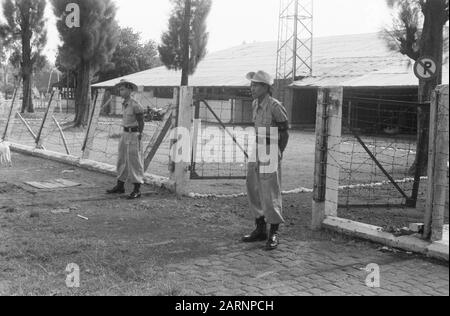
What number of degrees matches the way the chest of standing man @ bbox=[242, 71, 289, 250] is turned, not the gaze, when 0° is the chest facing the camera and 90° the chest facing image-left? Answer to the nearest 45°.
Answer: approximately 45°

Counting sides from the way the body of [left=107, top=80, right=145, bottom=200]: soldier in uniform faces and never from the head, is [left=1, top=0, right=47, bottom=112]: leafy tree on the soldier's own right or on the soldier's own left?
on the soldier's own right

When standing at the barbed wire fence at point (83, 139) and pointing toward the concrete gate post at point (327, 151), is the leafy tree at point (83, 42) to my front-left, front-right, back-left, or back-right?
back-left

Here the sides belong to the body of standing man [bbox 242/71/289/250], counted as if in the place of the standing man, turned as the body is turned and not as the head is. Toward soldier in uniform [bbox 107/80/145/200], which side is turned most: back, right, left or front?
right

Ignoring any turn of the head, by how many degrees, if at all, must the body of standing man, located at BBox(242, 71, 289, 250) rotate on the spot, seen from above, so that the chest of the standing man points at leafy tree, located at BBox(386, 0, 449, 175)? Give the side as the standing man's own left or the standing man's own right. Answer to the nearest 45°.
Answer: approximately 180°

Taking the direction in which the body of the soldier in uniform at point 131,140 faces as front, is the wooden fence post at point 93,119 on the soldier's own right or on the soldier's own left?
on the soldier's own right

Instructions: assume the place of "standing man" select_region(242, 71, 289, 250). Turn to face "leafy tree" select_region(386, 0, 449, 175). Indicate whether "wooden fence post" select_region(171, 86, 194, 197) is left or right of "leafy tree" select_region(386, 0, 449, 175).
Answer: left

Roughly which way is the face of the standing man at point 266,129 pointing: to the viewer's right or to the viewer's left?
to the viewer's left

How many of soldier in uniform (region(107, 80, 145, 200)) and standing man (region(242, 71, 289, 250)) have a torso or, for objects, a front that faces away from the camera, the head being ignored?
0

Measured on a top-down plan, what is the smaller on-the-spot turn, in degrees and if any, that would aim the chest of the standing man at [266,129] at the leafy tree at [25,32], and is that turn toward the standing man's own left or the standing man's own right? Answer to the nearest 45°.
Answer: approximately 90° to the standing man's own right

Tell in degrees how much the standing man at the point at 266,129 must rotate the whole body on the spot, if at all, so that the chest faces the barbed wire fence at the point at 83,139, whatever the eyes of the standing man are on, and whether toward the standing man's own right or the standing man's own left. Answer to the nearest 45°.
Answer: approximately 90° to the standing man's own right

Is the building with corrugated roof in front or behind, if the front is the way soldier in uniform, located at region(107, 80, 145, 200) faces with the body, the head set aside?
behind

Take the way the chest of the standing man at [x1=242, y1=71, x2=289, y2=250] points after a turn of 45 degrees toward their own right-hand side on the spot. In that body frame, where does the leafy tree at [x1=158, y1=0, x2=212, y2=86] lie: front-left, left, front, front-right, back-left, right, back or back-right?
right

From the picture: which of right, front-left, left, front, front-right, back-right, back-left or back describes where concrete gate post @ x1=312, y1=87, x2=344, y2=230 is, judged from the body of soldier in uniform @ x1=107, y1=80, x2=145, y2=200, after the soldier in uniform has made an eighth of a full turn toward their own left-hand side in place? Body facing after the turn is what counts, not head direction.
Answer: front-left
